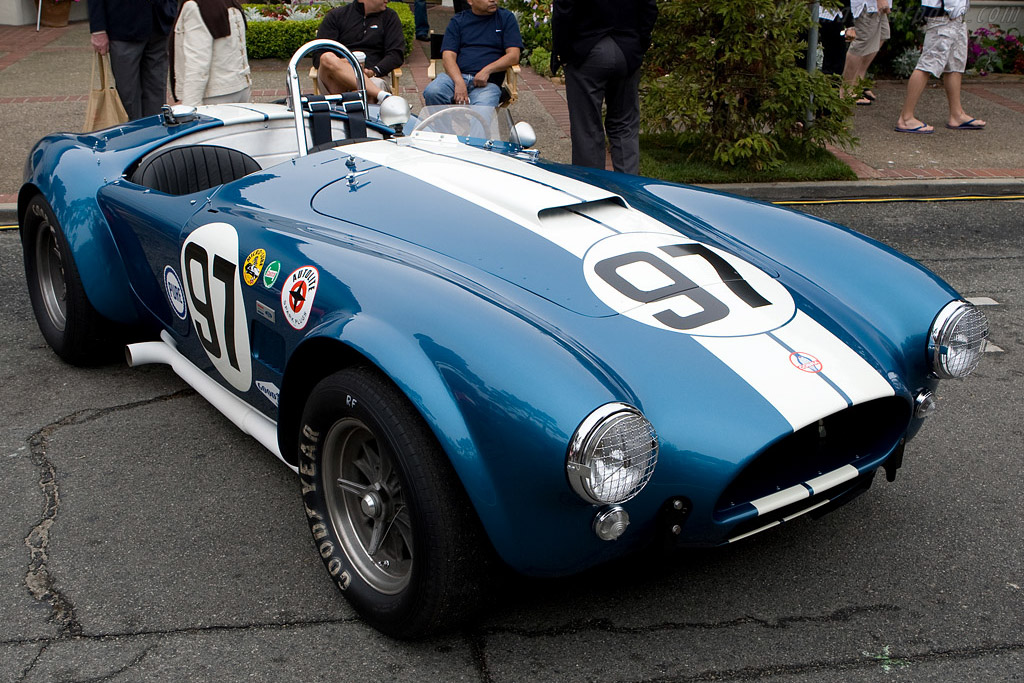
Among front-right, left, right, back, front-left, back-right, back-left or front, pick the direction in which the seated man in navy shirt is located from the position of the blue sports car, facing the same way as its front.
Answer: back-left

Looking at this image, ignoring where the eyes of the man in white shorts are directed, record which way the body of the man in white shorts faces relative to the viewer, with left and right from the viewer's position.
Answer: facing to the right of the viewer

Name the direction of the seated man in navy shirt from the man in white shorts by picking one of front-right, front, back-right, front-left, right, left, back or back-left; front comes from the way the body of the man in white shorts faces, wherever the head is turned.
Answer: back-right

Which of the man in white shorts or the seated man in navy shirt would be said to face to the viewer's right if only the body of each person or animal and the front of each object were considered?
the man in white shorts

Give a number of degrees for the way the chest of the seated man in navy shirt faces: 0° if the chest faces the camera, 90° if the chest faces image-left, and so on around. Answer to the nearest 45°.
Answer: approximately 0°

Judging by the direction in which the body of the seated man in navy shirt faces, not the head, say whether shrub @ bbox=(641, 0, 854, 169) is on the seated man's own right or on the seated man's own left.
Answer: on the seated man's own left

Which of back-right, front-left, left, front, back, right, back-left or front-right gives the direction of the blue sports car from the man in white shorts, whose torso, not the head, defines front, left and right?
right

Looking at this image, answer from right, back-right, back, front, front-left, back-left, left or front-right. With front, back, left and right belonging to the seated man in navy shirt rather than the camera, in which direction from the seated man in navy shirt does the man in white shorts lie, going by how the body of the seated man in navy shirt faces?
left

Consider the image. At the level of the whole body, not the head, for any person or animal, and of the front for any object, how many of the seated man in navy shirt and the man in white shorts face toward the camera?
1

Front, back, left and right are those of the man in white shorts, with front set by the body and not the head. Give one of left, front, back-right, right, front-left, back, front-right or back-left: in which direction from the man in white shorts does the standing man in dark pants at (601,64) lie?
back-right

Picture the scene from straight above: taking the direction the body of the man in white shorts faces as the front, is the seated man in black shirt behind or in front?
behind

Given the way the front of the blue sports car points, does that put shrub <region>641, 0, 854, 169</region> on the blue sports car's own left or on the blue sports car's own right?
on the blue sports car's own left

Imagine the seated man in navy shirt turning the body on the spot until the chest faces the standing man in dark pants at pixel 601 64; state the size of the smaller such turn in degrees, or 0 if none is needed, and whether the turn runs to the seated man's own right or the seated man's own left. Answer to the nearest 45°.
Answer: approximately 45° to the seated man's own left

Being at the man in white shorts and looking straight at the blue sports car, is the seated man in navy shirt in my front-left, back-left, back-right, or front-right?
front-right

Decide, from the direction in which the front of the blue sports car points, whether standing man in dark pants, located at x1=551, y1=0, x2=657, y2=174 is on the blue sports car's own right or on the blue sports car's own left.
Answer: on the blue sports car's own left

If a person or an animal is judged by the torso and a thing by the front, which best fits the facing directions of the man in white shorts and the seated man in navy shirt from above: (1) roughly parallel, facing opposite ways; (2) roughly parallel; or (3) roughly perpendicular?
roughly perpendicular

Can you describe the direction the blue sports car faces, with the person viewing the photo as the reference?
facing the viewer and to the right of the viewer

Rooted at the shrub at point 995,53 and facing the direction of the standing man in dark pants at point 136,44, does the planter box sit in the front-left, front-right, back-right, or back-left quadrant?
front-right

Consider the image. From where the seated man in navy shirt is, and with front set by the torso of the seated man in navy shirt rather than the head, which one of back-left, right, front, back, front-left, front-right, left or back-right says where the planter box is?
back-right
